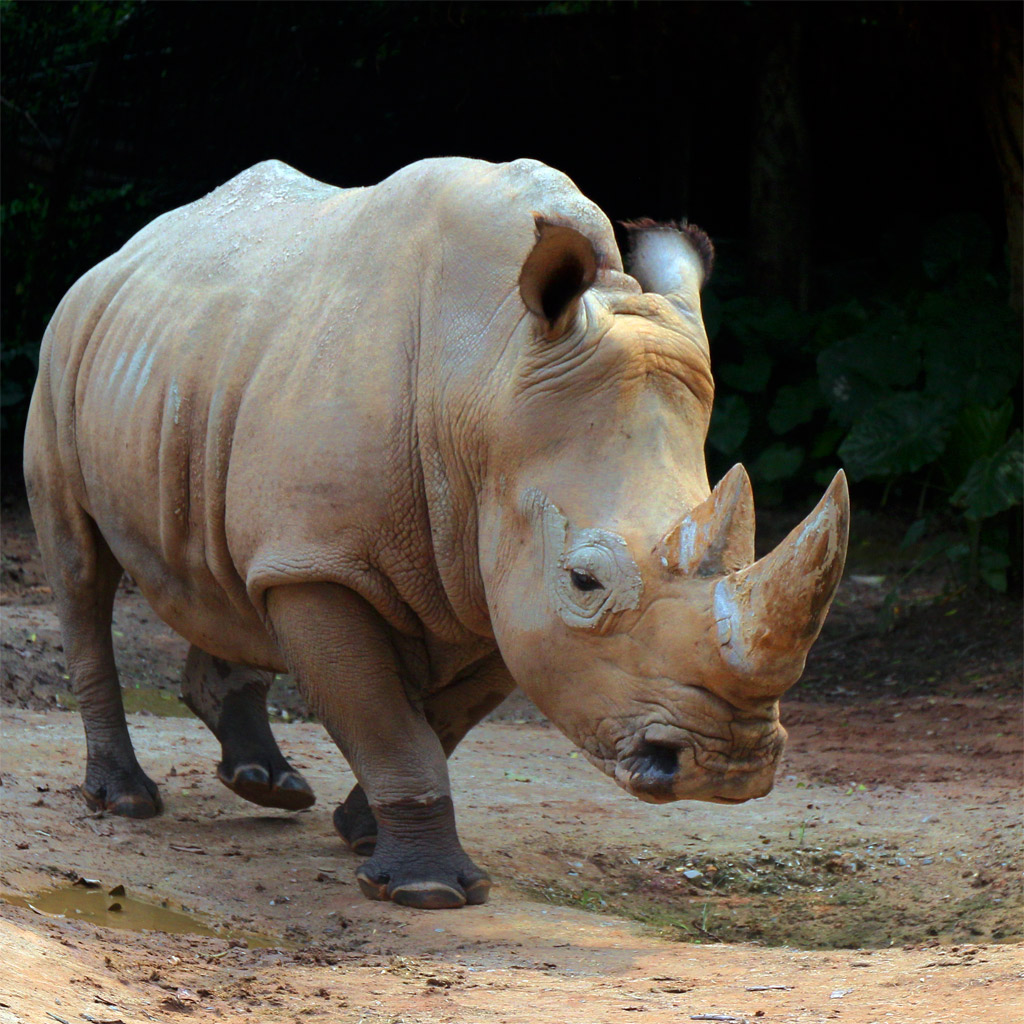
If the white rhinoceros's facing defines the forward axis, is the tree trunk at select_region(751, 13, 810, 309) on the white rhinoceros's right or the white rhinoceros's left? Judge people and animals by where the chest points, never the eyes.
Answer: on its left

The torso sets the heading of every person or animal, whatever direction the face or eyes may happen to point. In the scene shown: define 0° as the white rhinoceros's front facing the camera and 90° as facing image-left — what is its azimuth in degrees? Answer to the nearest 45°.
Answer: approximately 315°
